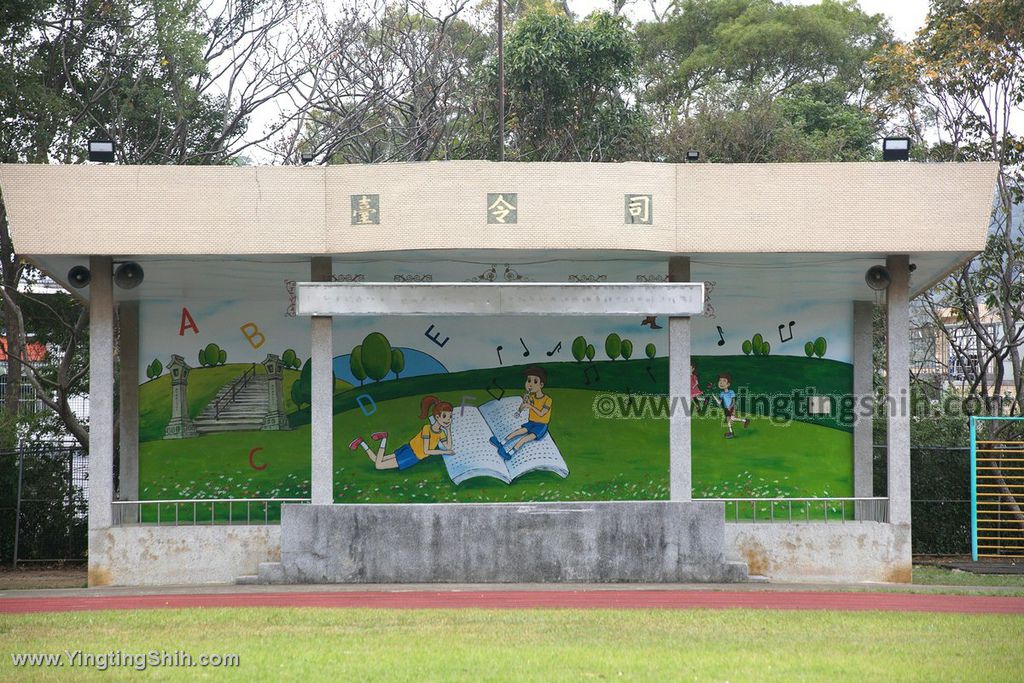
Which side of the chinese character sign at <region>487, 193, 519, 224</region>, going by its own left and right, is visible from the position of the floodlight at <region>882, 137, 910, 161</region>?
left

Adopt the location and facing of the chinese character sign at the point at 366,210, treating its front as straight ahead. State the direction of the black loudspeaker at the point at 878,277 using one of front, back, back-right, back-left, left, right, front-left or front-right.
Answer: left

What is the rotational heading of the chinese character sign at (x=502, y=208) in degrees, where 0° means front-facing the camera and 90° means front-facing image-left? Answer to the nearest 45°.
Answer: approximately 0°

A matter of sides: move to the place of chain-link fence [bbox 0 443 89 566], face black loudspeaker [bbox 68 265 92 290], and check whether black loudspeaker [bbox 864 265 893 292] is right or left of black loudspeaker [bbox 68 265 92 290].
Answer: left

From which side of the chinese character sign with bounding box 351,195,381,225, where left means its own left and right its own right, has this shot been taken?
front

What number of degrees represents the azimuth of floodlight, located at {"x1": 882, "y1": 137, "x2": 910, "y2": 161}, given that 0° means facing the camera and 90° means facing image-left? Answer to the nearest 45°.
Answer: approximately 0°

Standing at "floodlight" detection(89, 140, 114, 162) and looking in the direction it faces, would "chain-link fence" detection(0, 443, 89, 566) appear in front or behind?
behind

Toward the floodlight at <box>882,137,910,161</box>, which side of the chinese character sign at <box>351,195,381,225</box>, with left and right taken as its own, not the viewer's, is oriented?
left

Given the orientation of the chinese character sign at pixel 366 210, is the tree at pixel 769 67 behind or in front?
behind

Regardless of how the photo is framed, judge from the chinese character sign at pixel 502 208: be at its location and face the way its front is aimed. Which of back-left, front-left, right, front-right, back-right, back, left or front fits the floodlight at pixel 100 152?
right

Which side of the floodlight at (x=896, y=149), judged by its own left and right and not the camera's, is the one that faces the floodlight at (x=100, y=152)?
right

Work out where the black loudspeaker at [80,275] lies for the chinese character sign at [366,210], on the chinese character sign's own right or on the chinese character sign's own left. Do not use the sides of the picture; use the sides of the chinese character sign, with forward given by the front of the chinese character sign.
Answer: on the chinese character sign's own right
